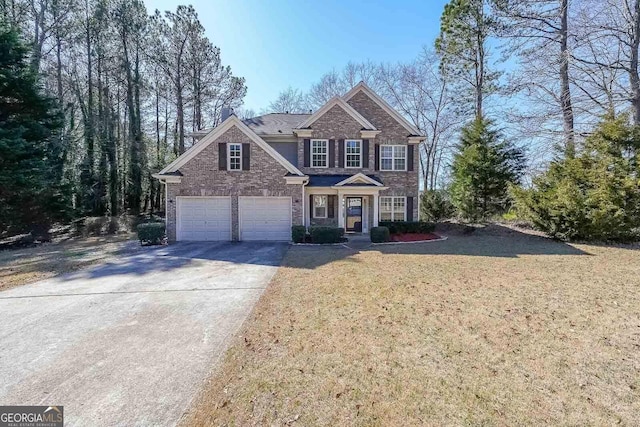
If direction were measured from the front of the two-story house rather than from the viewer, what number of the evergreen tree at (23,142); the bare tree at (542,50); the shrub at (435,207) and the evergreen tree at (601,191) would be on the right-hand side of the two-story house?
1

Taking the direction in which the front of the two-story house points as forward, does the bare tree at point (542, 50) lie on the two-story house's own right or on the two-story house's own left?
on the two-story house's own left

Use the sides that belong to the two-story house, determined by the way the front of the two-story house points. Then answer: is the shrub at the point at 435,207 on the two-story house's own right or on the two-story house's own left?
on the two-story house's own left

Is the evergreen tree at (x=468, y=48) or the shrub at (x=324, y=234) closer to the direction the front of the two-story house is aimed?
the shrub

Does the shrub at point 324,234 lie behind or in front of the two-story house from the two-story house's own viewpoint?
in front

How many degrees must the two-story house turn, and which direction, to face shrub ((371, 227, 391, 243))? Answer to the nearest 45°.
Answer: approximately 45° to its left

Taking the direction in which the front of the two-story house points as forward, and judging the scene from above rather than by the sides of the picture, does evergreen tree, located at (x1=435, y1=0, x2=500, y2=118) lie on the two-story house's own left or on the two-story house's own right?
on the two-story house's own left

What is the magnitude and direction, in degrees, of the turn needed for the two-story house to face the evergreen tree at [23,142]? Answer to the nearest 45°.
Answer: approximately 90° to its right

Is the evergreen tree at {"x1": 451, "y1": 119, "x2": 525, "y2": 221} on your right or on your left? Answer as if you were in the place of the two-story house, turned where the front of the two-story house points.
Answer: on your left

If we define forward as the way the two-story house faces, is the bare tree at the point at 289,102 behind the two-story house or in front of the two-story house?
behind

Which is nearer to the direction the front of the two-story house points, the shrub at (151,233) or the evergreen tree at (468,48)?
the shrub

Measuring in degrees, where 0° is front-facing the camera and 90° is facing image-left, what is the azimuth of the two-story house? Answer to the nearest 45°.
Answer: approximately 0°

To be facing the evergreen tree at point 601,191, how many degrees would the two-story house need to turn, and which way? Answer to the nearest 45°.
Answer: approximately 90° to its left

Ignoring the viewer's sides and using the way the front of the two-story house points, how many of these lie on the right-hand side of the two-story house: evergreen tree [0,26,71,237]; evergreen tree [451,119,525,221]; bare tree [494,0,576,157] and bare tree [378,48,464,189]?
1
